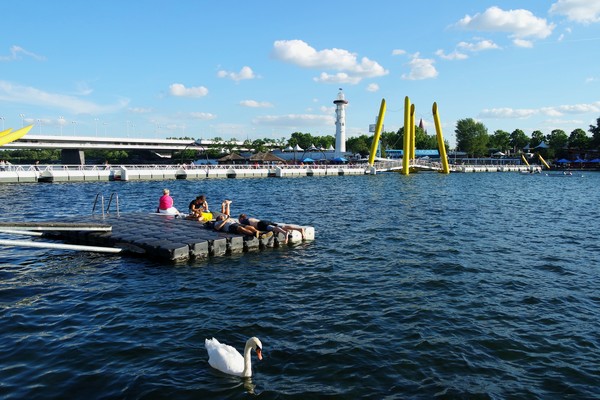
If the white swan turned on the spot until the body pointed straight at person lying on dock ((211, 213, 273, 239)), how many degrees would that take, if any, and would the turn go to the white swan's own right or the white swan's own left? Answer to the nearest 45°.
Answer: approximately 135° to the white swan's own left

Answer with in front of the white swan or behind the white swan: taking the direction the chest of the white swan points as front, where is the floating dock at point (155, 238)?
behind

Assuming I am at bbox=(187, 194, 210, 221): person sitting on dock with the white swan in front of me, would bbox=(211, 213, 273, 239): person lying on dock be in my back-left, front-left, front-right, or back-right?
front-left

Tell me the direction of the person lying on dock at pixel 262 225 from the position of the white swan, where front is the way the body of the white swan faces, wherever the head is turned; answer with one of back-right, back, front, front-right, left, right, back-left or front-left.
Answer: back-left

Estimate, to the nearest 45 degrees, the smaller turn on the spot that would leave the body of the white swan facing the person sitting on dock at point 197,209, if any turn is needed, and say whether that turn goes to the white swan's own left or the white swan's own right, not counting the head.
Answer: approximately 135° to the white swan's own left
